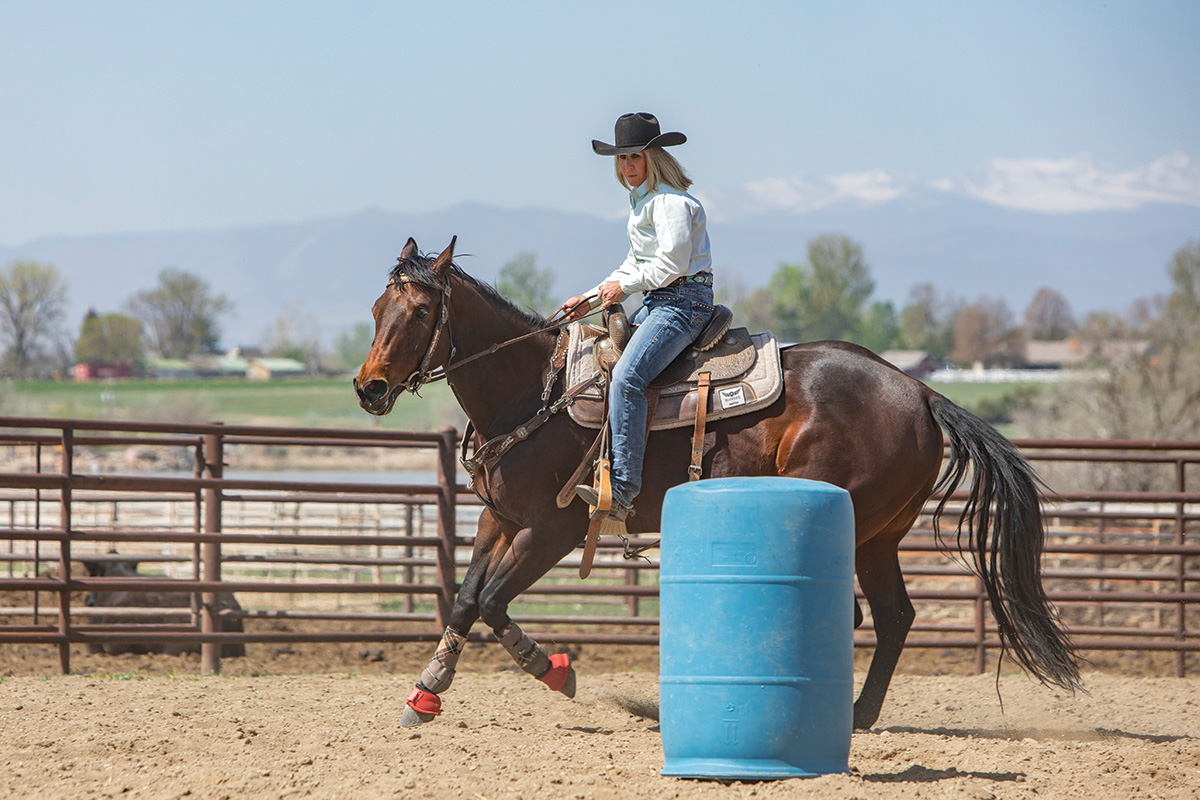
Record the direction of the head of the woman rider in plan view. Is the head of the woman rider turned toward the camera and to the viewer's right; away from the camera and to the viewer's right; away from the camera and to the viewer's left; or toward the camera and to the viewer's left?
toward the camera and to the viewer's left

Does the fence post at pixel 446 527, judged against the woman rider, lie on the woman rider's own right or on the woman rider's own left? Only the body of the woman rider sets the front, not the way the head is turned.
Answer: on the woman rider's own right

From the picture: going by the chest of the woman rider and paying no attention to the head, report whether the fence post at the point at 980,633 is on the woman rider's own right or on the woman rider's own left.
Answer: on the woman rider's own right

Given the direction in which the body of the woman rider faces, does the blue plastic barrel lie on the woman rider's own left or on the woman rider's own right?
on the woman rider's own left

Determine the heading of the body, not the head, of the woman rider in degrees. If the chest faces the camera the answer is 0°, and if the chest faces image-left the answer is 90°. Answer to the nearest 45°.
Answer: approximately 90°

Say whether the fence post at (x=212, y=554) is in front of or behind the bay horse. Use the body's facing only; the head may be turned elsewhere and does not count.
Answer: in front

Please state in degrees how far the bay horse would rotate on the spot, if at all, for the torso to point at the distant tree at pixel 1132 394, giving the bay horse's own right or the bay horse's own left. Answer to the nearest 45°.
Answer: approximately 90° to the bay horse's own right

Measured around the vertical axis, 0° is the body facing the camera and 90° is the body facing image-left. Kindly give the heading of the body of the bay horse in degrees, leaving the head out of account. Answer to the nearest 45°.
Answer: approximately 90°

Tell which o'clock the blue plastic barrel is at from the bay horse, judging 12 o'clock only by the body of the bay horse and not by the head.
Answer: The blue plastic barrel is roughly at 9 o'clock from the bay horse.

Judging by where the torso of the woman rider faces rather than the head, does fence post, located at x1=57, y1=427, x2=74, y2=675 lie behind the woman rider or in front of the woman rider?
in front
